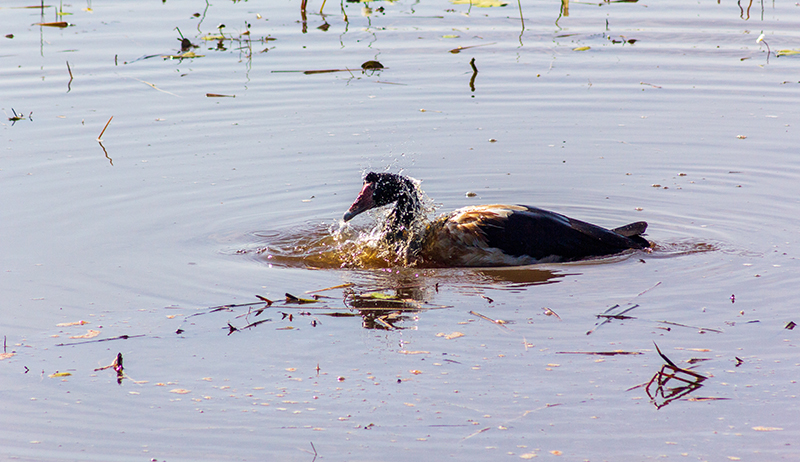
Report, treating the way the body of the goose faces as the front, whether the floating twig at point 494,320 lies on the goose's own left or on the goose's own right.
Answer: on the goose's own left

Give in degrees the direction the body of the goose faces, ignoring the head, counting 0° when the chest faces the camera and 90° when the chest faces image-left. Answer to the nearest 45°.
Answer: approximately 90°

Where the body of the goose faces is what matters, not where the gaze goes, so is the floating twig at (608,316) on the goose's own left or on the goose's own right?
on the goose's own left

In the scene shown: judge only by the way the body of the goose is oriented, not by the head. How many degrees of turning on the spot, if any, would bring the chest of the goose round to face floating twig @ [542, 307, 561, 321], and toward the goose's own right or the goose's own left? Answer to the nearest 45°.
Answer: approximately 90° to the goose's own left

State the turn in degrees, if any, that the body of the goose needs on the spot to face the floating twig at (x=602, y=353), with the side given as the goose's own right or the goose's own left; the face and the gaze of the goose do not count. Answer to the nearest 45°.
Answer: approximately 90° to the goose's own left

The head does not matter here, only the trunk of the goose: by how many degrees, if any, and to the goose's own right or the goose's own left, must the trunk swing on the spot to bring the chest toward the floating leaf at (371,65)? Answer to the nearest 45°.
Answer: approximately 90° to the goose's own right

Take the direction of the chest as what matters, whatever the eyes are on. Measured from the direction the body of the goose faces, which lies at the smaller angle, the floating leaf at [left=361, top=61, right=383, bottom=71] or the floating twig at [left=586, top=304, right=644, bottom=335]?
the floating leaf

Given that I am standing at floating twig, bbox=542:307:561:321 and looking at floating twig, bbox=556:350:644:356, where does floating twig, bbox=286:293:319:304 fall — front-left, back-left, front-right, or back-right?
back-right
